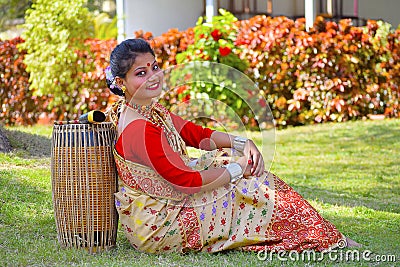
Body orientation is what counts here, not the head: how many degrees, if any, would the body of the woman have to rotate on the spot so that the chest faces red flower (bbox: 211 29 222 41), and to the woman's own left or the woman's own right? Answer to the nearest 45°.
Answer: approximately 90° to the woman's own left

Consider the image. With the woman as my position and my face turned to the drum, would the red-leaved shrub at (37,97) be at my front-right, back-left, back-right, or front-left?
front-right

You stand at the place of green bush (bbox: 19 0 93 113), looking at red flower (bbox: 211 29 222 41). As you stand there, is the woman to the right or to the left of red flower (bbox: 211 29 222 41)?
right

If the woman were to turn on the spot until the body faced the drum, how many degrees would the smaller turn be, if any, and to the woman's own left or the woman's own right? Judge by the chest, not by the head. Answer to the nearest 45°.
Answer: approximately 180°

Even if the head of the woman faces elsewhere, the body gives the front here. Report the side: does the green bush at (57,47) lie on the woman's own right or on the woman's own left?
on the woman's own left

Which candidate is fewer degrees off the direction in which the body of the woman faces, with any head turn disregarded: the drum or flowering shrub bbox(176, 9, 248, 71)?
the flowering shrub

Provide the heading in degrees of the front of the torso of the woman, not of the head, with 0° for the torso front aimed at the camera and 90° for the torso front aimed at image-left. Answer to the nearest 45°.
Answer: approximately 270°

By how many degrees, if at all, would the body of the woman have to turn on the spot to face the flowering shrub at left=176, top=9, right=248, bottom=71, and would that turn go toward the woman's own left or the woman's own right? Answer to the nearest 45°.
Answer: approximately 90° to the woman's own left

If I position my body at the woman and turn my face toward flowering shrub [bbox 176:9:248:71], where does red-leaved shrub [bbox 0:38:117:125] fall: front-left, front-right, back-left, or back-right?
front-left
